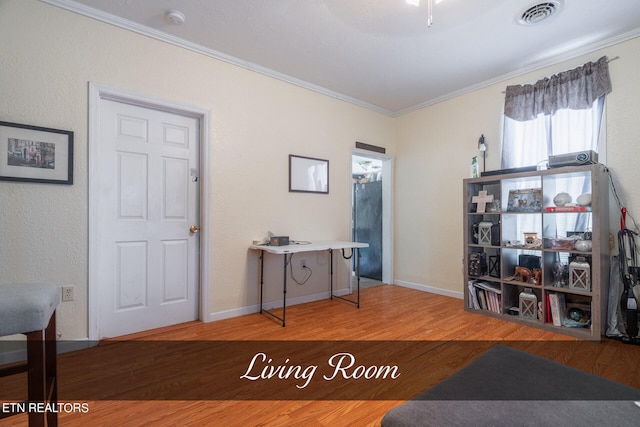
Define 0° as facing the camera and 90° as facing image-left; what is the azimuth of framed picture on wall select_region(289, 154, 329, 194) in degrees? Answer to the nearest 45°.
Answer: approximately 315°

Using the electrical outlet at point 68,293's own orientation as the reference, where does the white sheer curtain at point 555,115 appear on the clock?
The white sheer curtain is roughly at 10 o'clock from the electrical outlet.

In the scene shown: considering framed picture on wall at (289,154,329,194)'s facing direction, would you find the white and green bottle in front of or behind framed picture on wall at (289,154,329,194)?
in front

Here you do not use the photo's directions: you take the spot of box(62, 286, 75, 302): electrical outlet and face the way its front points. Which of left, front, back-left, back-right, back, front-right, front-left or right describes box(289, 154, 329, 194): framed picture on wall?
left

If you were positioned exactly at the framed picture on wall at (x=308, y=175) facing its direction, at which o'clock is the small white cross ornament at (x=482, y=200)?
The small white cross ornament is roughly at 11 o'clock from the framed picture on wall.

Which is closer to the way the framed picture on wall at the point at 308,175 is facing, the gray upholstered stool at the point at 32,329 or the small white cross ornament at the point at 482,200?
the small white cross ornament

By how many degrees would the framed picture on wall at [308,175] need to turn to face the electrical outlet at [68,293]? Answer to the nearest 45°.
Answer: approximately 90° to its right

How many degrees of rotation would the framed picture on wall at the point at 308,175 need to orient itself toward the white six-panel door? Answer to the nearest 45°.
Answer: approximately 90° to its right

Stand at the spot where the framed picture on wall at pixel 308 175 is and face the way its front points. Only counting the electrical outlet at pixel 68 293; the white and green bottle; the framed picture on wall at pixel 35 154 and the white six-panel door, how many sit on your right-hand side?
3

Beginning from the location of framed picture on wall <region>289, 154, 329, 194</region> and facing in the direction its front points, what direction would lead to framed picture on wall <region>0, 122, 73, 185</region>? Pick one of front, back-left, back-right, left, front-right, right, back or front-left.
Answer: right

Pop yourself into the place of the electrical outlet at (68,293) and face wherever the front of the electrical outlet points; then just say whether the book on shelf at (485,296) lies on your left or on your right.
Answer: on your left

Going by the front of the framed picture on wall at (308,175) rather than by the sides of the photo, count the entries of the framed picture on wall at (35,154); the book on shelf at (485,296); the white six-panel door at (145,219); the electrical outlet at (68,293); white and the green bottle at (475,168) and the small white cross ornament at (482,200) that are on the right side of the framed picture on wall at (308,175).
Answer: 3
